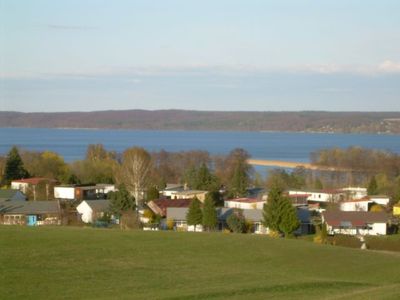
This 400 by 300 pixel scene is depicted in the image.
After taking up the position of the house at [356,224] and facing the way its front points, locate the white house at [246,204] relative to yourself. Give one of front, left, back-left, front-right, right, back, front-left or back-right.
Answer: back-right

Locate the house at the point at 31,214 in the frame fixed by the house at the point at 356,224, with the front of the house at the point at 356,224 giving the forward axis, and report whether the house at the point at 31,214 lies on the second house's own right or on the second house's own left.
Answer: on the second house's own right

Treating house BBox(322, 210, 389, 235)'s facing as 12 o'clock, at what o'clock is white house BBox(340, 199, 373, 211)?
The white house is roughly at 6 o'clock from the house.

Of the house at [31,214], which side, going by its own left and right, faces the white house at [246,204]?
left

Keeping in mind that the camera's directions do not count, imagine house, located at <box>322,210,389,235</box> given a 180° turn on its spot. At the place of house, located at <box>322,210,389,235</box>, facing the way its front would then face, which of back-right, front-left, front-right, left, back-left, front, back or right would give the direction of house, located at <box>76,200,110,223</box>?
left

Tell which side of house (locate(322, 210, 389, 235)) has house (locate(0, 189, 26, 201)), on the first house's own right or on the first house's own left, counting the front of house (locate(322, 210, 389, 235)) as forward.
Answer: on the first house's own right

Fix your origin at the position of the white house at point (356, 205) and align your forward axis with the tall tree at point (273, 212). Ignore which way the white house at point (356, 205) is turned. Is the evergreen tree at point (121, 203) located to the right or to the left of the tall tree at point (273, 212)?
right

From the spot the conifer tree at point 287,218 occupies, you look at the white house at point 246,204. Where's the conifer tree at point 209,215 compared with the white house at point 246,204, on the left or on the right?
left

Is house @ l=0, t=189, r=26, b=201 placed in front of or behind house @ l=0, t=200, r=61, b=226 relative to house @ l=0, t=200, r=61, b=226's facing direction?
behind
